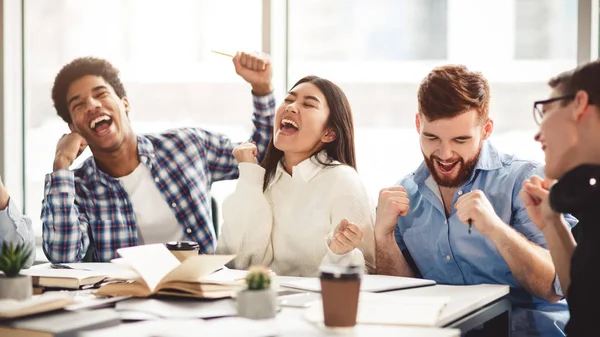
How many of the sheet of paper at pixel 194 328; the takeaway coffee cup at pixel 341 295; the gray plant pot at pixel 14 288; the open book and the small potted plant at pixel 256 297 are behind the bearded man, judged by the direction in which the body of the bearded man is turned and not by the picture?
0

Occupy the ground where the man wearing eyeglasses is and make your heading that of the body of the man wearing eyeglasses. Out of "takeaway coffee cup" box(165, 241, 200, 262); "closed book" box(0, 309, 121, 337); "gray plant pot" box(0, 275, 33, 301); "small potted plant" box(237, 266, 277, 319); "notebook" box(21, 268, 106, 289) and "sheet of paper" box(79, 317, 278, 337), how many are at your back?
0

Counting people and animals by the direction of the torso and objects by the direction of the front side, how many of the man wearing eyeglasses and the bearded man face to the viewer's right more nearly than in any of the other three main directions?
0

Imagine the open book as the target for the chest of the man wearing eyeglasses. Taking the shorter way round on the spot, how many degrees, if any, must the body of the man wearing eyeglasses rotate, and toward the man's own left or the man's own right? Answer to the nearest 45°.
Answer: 0° — they already face it

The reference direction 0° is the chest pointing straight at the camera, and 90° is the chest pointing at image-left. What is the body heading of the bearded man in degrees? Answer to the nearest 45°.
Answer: approximately 45°

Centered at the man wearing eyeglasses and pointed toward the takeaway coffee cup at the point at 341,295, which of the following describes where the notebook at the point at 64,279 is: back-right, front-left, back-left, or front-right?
front-right

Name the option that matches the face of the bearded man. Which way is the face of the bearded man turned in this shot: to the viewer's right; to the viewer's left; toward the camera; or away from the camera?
toward the camera

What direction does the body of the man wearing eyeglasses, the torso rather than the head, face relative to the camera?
to the viewer's left

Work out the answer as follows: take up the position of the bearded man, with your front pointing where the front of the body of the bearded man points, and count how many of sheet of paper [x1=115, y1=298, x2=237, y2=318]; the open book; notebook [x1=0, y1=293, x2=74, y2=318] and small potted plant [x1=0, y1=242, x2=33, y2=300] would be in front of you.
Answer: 4

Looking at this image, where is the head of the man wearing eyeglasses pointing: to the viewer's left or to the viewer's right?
to the viewer's left

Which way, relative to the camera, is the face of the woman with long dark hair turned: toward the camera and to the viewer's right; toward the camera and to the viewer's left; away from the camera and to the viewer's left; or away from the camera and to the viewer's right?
toward the camera and to the viewer's left

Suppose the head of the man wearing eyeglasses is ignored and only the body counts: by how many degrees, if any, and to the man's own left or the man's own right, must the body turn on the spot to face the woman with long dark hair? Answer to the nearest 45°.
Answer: approximately 45° to the man's own right

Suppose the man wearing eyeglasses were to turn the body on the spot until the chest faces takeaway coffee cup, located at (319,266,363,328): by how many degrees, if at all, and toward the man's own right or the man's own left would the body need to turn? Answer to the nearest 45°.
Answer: approximately 45° to the man's own left

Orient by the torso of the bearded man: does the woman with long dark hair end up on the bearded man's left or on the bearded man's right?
on the bearded man's right

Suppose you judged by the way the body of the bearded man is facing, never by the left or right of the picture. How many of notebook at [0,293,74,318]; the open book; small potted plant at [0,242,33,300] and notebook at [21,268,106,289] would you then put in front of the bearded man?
4

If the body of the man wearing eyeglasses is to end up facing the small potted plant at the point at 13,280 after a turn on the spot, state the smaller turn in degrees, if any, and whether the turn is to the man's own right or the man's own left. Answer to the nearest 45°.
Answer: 0° — they already face it

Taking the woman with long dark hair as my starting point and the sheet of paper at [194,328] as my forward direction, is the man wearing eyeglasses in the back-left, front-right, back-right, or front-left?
front-left

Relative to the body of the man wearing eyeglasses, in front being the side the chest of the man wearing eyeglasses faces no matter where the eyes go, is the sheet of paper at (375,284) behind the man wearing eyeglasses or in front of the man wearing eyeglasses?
in front

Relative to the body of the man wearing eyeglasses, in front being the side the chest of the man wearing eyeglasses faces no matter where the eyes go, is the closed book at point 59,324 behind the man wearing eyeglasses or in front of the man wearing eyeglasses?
in front

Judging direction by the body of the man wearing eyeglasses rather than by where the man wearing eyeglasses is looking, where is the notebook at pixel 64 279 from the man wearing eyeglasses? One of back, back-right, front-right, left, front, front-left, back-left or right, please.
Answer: front
